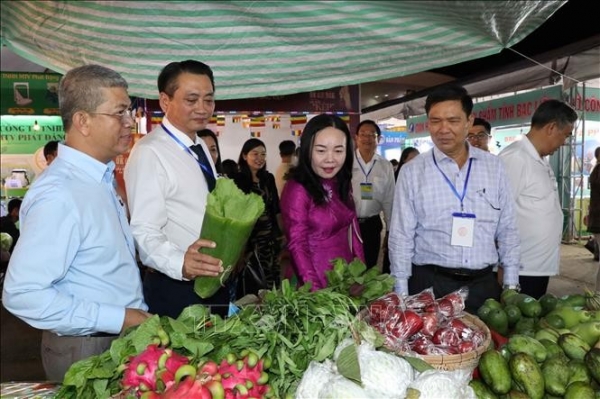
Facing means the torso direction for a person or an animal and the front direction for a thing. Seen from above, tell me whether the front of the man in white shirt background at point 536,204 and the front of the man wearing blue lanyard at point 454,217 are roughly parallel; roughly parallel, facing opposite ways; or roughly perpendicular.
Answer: roughly perpendicular

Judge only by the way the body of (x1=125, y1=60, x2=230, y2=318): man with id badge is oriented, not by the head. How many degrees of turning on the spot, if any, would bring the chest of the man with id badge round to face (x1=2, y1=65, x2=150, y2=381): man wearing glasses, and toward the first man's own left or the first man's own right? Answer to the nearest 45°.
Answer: approximately 90° to the first man's own right

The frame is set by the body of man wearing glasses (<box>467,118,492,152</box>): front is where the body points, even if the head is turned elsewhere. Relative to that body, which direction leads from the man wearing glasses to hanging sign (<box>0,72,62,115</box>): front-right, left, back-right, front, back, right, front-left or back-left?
front-right

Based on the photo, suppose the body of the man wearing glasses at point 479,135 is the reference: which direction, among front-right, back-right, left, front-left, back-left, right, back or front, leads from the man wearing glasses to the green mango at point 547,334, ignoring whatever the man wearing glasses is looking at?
front-left

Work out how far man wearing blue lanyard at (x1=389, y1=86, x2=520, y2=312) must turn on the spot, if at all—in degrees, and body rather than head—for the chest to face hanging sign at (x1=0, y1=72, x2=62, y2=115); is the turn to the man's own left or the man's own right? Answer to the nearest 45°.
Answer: approximately 135° to the man's own right

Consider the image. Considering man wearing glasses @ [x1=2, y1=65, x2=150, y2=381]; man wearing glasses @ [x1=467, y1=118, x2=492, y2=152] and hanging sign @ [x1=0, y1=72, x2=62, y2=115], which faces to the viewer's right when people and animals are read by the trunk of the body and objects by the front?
man wearing glasses @ [x1=2, y1=65, x2=150, y2=381]
